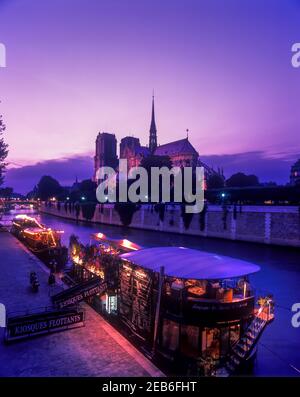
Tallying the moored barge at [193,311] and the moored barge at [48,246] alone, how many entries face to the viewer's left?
0
